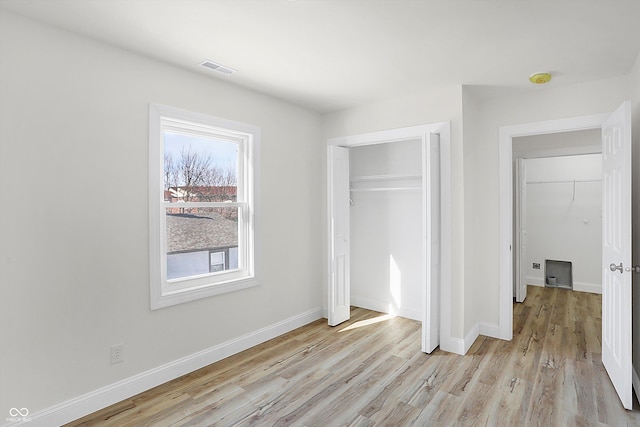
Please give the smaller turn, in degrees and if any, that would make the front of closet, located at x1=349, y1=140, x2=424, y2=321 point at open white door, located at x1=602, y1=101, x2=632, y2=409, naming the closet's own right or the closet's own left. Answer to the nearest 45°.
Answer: approximately 90° to the closet's own left

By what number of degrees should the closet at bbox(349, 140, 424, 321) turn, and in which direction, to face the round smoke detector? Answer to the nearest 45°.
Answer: approximately 90° to its left

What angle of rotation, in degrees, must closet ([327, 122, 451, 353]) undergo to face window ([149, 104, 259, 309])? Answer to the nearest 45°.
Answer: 0° — it already faces it

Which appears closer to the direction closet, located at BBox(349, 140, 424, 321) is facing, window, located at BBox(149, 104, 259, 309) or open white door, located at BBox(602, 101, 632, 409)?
the window

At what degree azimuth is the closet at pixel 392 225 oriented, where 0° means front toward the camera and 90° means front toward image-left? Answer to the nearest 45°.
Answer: approximately 45°
